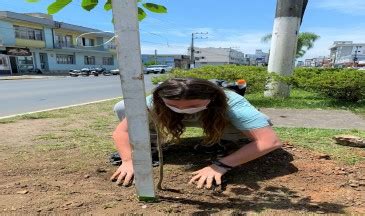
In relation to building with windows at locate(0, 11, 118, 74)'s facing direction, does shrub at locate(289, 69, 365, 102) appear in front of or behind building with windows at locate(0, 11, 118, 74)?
in front

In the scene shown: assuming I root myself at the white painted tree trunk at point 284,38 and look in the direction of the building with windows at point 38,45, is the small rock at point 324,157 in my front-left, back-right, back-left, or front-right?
back-left

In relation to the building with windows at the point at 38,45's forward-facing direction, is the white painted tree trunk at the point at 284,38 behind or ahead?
ahead

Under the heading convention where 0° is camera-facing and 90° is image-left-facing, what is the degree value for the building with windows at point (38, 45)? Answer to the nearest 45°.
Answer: approximately 315°
